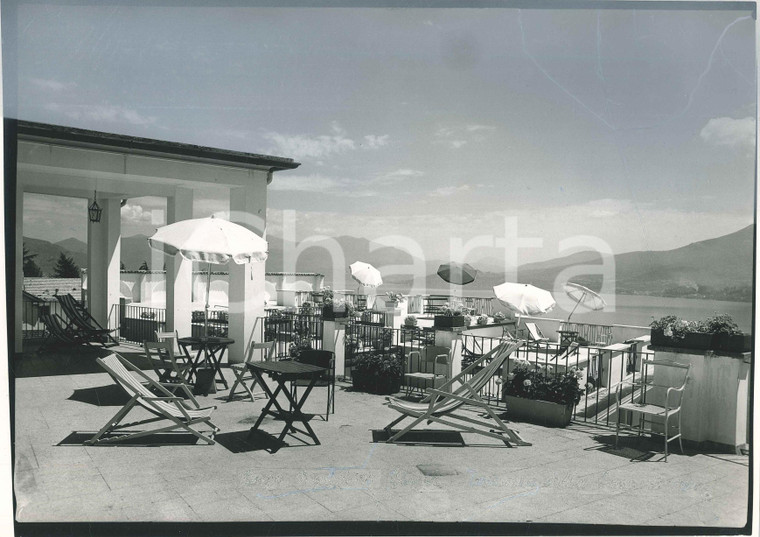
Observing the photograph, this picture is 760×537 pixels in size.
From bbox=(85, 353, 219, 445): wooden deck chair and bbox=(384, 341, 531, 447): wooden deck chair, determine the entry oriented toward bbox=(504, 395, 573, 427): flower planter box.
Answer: bbox=(85, 353, 219, 445): wooden deck chair

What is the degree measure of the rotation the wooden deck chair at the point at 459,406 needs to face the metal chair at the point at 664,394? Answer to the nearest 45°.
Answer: approximately 180°

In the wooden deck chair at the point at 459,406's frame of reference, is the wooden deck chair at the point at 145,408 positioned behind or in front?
in front

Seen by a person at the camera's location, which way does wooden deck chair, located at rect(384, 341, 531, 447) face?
facing to the left of the viewer

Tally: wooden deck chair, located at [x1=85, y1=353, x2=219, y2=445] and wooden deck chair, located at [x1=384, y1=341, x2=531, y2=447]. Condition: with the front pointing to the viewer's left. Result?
1

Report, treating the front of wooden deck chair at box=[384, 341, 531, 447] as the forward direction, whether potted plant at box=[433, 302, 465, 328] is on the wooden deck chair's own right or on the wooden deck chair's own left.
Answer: on the wooden deck chair's own right

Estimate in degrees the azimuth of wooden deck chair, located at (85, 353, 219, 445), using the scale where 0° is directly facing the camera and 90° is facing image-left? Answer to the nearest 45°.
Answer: approximately 270°

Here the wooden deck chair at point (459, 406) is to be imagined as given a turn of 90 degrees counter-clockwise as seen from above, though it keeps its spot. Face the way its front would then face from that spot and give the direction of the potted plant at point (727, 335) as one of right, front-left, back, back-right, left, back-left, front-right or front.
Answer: left

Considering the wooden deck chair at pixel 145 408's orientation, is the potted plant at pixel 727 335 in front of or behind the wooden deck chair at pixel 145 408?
in front
